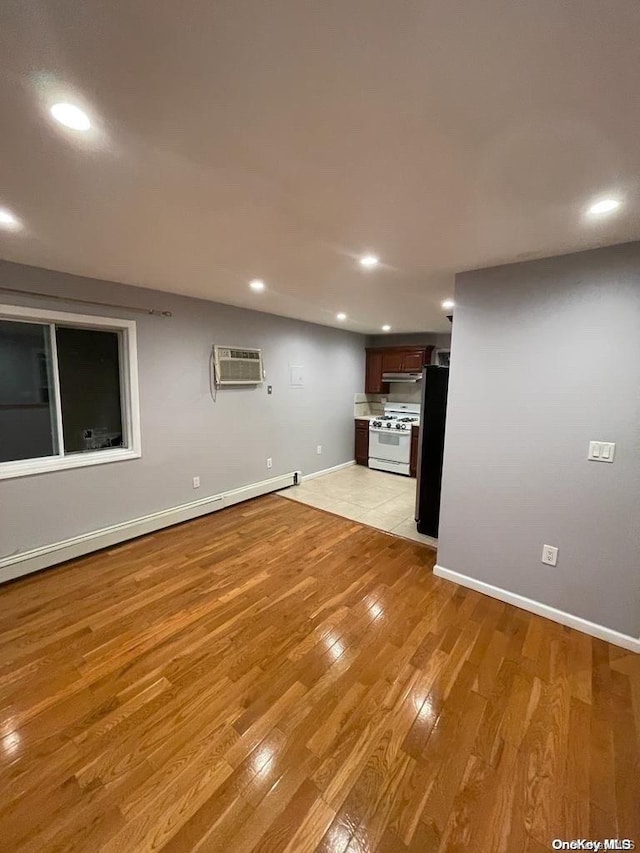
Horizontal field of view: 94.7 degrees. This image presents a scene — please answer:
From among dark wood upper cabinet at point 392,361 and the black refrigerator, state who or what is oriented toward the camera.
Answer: the dark wood upper cabinet

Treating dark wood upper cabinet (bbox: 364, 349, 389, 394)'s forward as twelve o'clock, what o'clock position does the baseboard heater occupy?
The baseboard heater is roughly at 1 o'clock from the dark wood upper cabinet.

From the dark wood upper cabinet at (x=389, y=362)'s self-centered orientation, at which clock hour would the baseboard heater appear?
The baseboard heater is roughly at 1 o'clock from the dark wood upper cabinet.

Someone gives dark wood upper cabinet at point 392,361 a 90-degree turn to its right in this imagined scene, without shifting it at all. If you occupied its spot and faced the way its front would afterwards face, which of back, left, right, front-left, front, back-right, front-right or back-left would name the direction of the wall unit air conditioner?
front-left

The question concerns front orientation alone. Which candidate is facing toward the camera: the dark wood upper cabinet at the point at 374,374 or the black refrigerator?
the dark wood upper cabinet

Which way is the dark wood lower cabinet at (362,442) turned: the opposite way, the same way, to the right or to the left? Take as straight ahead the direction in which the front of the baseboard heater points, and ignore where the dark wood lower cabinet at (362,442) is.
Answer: to the right

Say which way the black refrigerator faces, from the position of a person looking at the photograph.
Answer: facing to the left of the viewer

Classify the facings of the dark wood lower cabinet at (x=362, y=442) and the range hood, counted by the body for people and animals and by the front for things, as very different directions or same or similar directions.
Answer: same or similar directions

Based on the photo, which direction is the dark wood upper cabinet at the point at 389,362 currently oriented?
toward the camera

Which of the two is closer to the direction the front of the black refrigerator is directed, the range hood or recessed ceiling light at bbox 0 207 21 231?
the recessed ceiling light

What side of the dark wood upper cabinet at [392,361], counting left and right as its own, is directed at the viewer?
front

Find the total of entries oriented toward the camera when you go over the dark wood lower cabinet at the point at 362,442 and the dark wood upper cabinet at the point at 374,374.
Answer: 2

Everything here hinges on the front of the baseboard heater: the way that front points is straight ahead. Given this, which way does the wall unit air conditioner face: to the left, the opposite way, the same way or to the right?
the same way

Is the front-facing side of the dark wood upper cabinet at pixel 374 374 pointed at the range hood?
no

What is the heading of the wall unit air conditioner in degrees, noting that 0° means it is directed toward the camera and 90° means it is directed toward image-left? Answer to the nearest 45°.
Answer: approximately 315°

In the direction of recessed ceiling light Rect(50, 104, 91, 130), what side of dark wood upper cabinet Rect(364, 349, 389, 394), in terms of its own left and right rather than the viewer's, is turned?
front

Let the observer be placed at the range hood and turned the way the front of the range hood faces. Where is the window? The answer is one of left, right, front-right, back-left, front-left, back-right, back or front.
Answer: front-right

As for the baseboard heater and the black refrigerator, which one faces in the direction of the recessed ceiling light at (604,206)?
the baseboard heater
